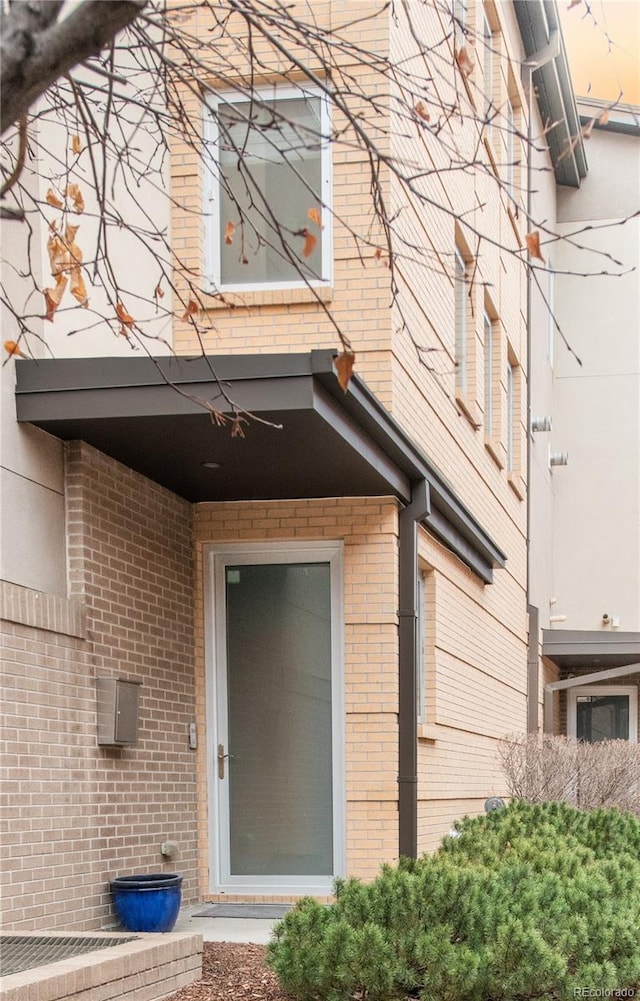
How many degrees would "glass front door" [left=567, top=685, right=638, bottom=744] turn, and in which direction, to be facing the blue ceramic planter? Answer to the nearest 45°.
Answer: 0° — it already faces it

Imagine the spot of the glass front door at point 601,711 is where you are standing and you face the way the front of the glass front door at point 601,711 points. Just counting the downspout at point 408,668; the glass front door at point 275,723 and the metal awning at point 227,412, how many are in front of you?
3

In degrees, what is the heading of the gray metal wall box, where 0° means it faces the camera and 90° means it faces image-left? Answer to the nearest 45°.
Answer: approximately 315°

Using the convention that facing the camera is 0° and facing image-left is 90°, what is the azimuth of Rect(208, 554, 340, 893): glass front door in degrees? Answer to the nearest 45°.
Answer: approximately 0°

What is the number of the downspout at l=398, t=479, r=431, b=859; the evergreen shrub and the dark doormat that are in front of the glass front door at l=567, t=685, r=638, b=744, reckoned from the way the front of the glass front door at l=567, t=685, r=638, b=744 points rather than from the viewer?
3
